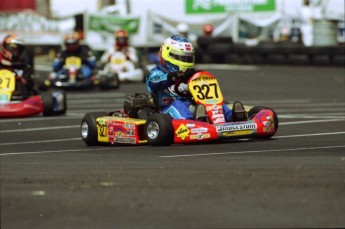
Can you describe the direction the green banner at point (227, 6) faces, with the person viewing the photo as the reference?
facing the viewer

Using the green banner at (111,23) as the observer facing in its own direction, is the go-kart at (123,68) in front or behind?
in front

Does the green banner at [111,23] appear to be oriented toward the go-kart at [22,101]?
yes

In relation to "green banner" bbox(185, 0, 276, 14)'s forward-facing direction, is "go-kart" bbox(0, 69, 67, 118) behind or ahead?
ahead

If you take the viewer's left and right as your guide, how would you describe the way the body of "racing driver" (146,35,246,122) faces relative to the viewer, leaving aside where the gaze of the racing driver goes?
facing the viewer and to the right of the viewer

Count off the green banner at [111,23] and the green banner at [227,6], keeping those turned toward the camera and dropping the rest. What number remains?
2

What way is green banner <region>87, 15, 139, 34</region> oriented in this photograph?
toward the camera

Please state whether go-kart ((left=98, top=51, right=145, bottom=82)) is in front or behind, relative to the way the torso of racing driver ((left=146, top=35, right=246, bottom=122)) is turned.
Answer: behind

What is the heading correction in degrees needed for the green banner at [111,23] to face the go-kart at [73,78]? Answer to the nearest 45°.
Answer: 0° — it already faces it

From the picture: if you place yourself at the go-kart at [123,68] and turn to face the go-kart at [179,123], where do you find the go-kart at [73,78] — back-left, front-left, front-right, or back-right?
front-right

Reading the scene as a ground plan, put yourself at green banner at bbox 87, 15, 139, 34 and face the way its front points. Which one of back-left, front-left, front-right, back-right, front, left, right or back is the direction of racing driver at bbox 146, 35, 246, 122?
front

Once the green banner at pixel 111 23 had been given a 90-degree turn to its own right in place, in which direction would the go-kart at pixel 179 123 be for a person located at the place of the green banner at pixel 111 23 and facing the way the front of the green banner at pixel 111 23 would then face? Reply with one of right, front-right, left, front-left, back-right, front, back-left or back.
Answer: left

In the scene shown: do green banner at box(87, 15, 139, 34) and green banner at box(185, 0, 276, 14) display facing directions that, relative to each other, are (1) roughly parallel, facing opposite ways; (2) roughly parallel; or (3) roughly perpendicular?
roughly parallel

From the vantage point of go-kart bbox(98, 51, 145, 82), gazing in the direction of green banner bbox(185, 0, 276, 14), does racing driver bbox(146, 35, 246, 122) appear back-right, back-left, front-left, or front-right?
back-right
